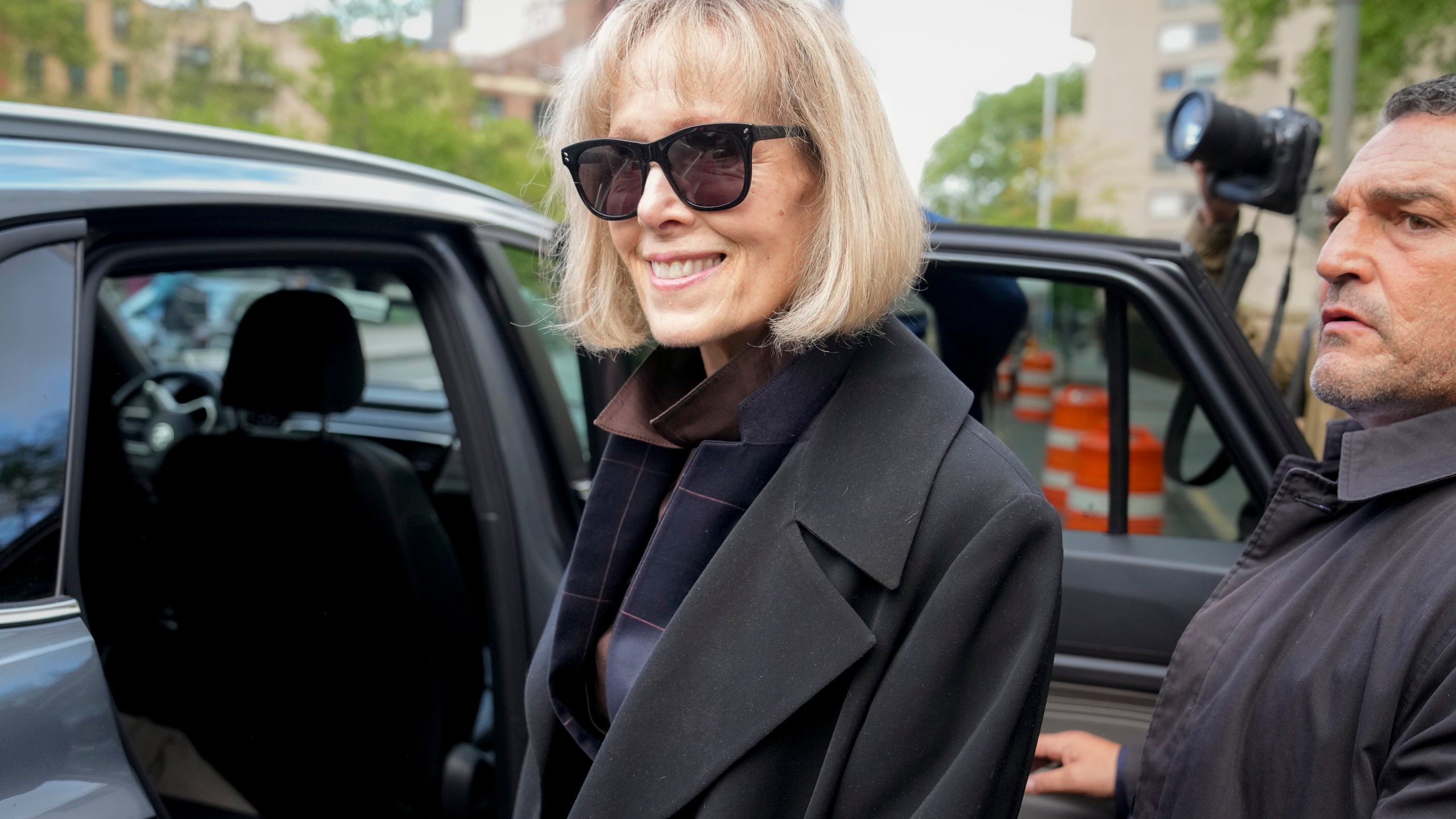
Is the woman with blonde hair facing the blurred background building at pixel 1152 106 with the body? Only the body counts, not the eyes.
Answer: no

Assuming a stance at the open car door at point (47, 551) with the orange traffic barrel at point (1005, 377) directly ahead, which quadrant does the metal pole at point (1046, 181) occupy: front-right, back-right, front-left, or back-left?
front-left

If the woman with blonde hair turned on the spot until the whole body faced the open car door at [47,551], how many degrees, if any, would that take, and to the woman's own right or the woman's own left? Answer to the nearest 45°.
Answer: approximately 45° to the woman's own right

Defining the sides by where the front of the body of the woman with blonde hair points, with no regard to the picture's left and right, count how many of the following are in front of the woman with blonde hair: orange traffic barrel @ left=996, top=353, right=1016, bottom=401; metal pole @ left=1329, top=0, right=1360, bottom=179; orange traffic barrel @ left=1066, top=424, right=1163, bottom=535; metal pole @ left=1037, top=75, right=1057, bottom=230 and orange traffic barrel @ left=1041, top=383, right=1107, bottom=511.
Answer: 0

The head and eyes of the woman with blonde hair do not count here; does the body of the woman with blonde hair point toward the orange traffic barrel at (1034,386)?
no

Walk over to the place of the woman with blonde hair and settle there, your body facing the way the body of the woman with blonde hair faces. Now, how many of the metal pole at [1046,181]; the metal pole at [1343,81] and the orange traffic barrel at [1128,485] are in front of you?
0

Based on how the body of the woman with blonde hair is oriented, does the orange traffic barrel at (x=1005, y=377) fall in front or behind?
behind

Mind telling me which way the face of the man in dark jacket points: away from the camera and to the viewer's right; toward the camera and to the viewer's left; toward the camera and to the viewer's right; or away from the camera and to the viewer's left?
toward the camera and to the viewer's left

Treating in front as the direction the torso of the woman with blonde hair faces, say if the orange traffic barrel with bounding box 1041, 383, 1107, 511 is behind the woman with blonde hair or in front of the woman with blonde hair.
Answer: behind

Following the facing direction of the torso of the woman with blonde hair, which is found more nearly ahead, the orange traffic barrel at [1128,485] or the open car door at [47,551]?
the open car door

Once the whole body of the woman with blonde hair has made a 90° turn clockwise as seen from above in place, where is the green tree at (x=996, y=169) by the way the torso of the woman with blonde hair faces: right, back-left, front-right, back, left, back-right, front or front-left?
front-right

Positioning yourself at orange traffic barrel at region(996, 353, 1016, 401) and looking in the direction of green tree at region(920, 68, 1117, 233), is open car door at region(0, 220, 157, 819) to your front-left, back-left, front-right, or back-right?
back-left

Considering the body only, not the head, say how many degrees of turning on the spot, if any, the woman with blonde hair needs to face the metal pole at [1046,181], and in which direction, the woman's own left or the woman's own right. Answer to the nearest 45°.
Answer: approximately 135° to the woman's own right

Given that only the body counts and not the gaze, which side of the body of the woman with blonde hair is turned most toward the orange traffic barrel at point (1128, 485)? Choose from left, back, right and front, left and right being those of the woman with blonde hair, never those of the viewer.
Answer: back

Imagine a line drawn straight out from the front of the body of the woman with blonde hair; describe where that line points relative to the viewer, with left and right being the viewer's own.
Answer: facing the viewer and to the left of the viewer

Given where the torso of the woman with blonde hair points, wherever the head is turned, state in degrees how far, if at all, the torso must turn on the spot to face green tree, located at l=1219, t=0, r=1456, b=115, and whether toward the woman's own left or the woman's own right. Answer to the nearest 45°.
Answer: approximately 180°

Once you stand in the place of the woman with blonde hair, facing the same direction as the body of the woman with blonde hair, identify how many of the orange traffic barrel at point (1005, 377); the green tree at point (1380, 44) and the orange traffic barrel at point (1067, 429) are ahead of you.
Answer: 0
